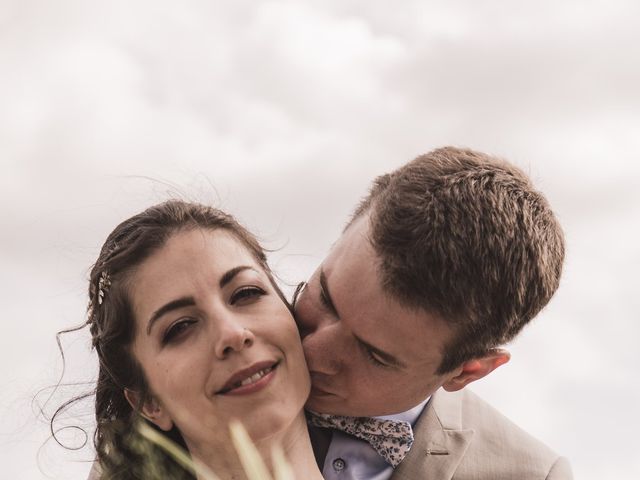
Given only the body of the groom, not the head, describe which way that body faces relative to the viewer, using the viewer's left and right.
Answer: facing the viewer and to the left of the viewer

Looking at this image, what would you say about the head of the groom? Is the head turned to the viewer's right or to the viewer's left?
to the viewer's left

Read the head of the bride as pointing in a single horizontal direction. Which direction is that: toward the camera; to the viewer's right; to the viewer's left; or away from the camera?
toward the camera
